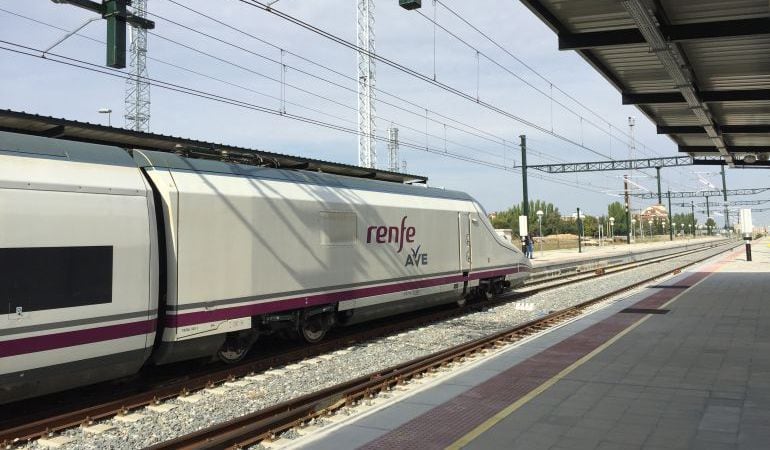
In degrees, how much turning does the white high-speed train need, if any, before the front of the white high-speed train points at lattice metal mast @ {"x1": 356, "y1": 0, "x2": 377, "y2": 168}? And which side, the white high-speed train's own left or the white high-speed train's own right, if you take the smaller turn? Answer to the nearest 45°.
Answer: approximately 45° to the white high-speed train's own left

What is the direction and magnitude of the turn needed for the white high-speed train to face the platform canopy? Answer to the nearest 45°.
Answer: approximately 45° to its right

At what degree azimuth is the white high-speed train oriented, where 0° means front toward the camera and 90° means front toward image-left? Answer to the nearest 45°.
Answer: approximately 225°

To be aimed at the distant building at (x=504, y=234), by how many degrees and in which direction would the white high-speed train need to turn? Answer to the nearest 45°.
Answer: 0° — it already faces it
